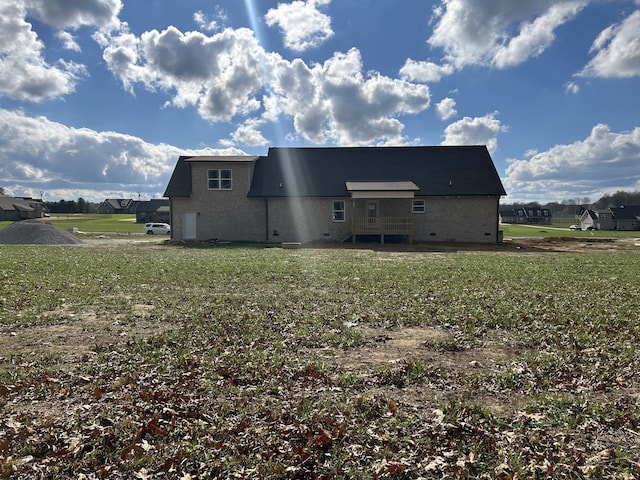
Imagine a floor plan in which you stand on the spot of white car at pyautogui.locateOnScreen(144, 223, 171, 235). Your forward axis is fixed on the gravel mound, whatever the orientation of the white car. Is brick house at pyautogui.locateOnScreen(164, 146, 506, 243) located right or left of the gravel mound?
left

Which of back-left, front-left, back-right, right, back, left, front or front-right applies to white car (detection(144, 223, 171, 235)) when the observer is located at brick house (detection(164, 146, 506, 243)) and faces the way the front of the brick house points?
front-left

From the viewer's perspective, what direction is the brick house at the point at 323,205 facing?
away from the camera

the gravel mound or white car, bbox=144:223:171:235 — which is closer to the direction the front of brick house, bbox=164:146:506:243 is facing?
the white car

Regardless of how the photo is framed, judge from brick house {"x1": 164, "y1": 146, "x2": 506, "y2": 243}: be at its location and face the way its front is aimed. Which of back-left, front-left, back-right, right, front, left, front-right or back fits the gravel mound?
left
